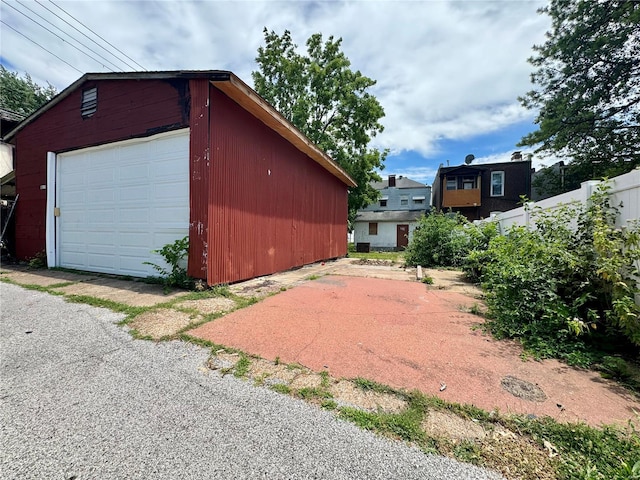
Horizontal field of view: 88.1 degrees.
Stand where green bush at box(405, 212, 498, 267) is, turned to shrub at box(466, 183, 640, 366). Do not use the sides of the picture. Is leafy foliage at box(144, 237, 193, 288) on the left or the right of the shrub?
right

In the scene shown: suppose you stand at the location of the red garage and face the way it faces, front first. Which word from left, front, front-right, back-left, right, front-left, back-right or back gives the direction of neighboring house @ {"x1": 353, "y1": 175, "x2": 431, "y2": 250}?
back

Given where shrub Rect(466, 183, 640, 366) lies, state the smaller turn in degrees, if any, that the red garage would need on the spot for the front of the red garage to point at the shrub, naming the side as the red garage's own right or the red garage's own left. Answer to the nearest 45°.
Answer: approximately 90° to the red garage's own left

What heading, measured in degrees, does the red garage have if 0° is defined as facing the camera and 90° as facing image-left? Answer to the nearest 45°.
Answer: approximately 45°

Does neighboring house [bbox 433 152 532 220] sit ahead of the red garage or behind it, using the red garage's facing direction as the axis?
behind

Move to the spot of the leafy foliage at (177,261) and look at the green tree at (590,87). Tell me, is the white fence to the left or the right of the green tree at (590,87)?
right

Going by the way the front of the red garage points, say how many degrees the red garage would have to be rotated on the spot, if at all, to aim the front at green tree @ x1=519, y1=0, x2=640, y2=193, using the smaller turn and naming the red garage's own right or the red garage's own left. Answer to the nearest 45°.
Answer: approximately 135° to the red garage's own left
